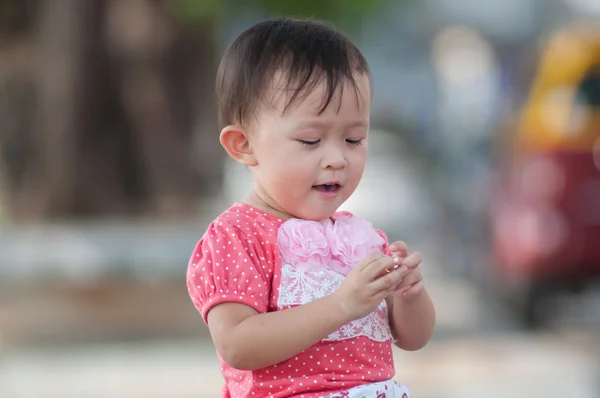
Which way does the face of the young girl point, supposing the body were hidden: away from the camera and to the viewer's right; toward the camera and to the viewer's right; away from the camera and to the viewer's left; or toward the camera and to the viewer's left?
toward the camera and to the viewer's right

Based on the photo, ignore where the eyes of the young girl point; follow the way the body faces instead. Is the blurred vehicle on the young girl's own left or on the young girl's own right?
on the young girl's own left

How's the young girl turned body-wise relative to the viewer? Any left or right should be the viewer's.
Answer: facing the viewer and to the right of the viewer
